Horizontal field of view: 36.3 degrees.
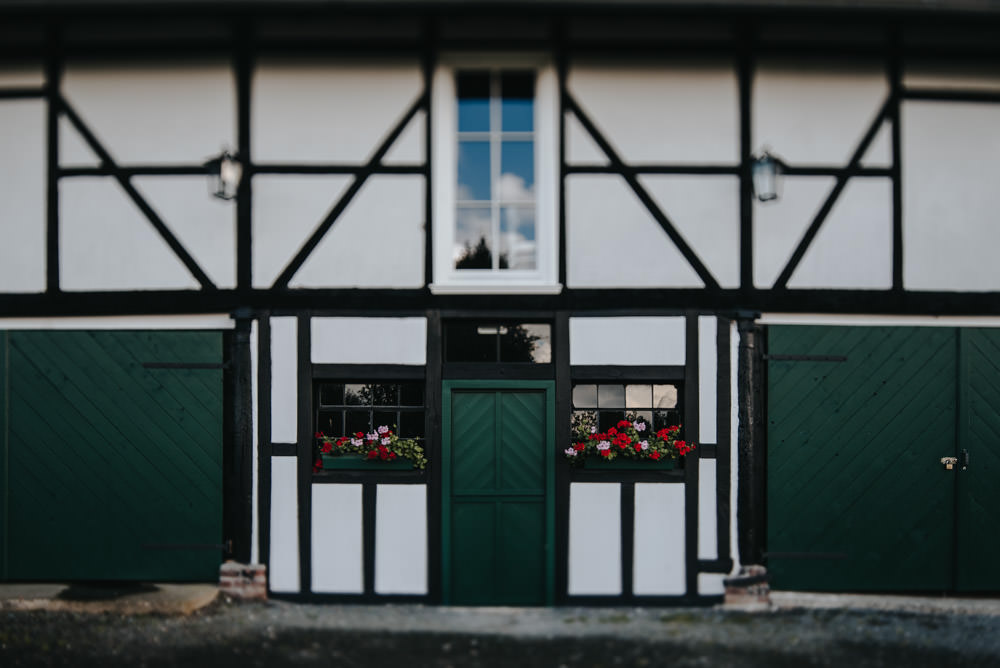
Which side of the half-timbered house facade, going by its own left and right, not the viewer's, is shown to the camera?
front
